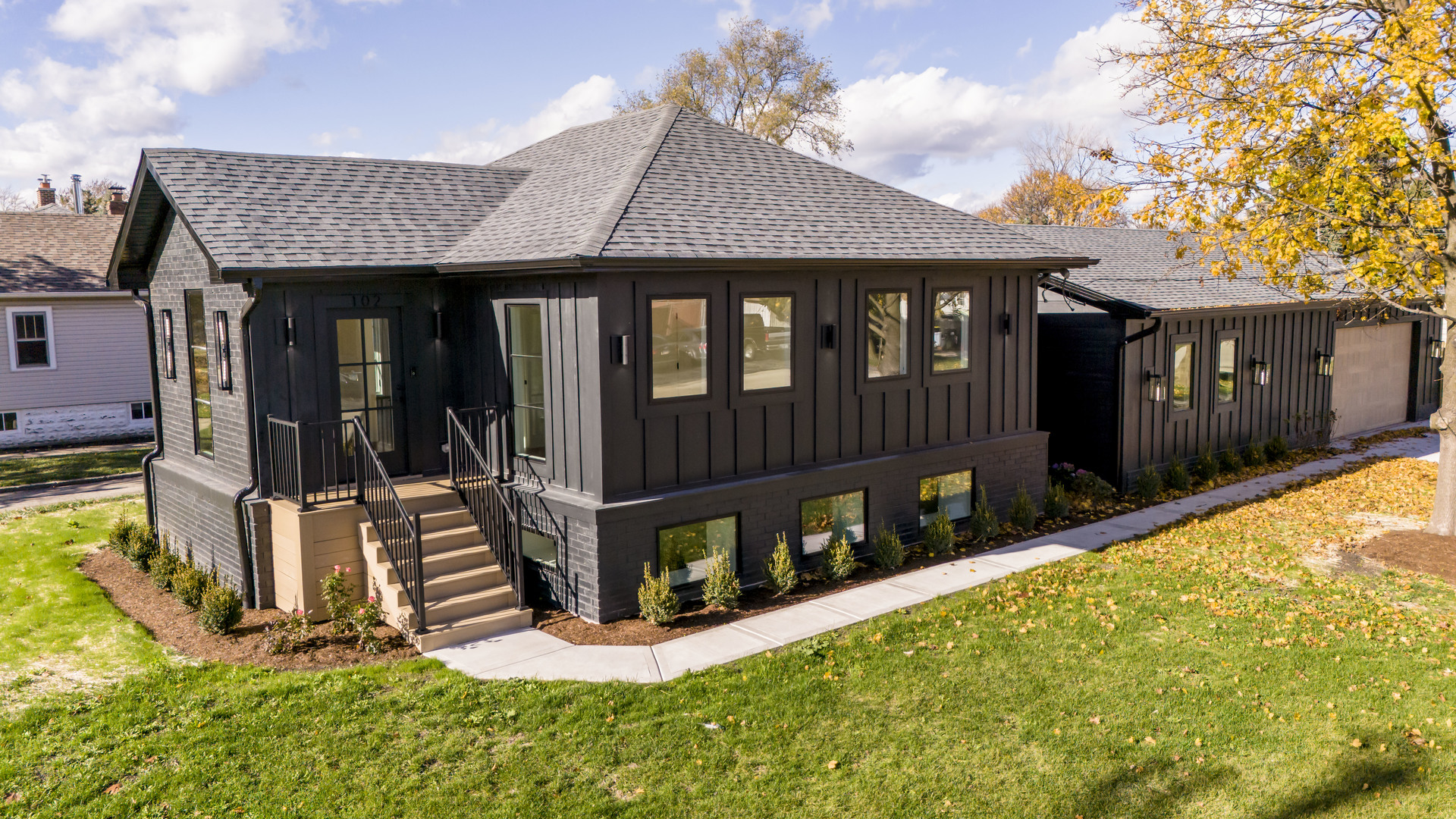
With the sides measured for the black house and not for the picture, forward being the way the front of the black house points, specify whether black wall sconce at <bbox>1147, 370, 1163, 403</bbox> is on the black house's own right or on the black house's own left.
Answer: on the black house's own left

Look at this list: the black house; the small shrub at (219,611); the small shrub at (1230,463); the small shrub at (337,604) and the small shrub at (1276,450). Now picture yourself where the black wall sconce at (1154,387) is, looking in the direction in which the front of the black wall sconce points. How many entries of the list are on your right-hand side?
3

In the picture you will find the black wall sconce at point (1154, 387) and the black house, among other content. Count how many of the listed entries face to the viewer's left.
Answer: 0

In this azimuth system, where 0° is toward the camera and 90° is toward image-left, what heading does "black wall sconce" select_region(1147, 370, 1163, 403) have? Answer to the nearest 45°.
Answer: approximately 315°

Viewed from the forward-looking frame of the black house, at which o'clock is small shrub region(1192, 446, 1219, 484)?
The small shrub is roughly at 10 o'clock from the black house.

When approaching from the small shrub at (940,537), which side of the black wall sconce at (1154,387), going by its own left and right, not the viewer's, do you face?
right

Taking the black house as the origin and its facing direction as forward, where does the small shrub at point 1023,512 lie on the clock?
The small shrub is roughly at 10 o'clock from the black house.

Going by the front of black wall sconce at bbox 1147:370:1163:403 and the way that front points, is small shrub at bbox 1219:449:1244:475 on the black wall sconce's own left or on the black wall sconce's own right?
on the black wall sconce's own left

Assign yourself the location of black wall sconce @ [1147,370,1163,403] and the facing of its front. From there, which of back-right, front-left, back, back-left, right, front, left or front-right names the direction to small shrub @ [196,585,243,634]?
right

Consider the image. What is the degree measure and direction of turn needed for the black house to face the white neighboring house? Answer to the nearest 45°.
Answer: approximately 180°

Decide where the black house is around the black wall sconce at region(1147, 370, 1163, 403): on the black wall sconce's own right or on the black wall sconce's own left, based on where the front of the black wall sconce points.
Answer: on the black wall sconce's own right

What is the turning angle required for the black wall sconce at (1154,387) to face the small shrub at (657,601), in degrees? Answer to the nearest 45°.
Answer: approximately 90° to its right
